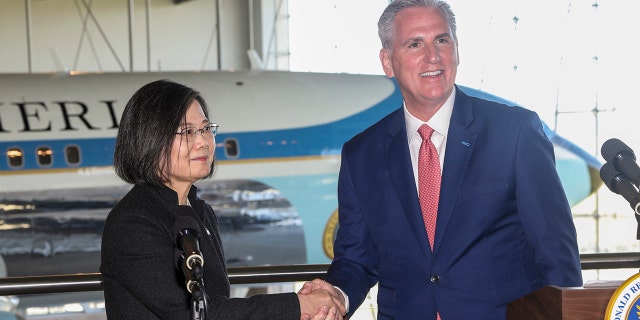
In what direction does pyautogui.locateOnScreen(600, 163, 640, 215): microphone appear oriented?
to the viewer's left

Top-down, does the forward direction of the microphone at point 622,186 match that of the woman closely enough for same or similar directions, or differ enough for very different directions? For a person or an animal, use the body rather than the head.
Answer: very different directions

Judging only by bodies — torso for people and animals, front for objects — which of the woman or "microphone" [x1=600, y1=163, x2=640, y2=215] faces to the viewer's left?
the microphone

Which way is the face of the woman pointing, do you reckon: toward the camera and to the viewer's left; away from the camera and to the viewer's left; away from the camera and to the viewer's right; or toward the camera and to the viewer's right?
toward the camera and to the viewer's right

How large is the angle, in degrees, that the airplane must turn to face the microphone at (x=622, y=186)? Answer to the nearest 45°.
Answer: approximately 90° to its right

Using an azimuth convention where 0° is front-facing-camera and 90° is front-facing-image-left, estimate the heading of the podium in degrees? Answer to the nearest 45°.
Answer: approximately 315°

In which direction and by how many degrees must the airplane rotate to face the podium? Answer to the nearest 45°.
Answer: approximately 90° to its right

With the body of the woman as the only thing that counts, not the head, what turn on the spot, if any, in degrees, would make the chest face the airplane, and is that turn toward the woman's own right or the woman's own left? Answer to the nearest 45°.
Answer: approximately 135° to the woman's own left

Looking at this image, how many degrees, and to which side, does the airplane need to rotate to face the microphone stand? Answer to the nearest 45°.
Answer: approximately 90° to its right

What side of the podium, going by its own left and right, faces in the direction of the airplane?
back

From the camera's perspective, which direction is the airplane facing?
to the viewer's right

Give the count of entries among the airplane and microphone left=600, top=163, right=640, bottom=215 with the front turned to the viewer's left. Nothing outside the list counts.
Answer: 1
